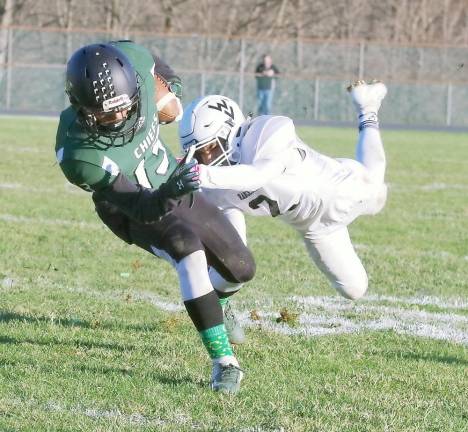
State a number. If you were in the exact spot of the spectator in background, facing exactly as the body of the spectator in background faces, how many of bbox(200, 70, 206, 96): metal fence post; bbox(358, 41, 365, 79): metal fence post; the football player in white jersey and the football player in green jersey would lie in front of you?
2

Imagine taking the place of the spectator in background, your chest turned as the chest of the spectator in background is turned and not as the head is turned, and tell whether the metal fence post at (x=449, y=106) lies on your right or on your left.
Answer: on your left

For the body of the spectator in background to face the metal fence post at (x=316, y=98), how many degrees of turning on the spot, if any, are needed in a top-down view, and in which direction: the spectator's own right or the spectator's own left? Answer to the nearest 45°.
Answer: approximately 135° to the spectator's own left

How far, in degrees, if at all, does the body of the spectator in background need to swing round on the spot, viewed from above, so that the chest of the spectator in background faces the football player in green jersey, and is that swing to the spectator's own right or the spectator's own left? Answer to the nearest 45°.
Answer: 0° — they already face them

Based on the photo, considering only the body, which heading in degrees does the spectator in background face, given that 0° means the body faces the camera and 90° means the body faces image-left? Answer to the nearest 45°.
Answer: approximately 0°

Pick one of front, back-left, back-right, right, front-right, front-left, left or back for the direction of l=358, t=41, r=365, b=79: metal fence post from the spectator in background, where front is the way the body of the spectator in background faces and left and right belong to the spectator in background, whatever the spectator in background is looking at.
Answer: back-left
